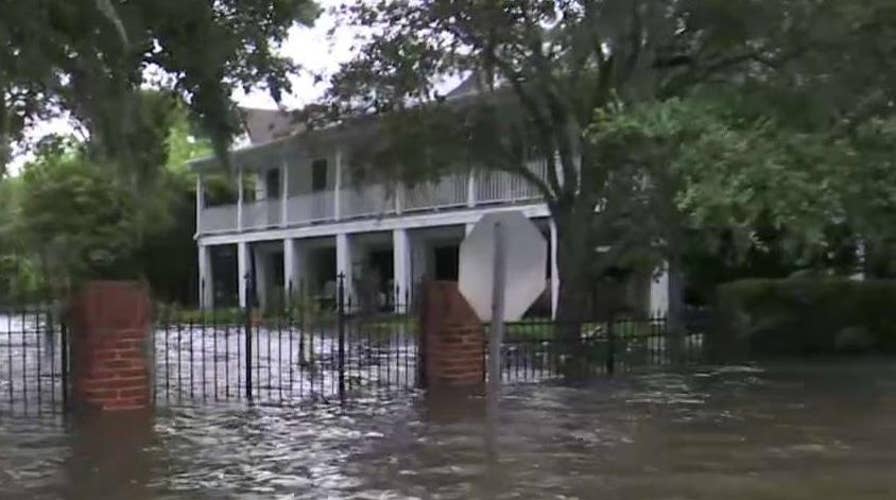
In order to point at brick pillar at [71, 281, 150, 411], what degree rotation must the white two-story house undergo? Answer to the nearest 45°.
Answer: approximately 45° to its left

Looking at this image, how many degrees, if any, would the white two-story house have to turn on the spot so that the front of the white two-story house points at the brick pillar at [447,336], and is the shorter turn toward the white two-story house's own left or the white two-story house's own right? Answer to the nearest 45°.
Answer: approximately 45° to the white two-story house's own left

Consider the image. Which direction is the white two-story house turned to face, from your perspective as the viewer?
facing the viewer and to the left of the viewer

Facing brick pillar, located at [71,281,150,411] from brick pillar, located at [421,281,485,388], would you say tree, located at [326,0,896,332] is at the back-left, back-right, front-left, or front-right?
back-right

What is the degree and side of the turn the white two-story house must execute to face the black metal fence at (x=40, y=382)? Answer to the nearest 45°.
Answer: approximately 45° to its left

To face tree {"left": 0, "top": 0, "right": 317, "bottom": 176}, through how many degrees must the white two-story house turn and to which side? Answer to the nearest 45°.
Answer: approximately 45° to its left

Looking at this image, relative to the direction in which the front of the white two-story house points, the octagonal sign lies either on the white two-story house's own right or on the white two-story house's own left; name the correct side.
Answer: on the white two-story house's own left

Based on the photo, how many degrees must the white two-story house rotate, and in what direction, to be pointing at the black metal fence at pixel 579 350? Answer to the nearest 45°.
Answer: approximately 45° to its left

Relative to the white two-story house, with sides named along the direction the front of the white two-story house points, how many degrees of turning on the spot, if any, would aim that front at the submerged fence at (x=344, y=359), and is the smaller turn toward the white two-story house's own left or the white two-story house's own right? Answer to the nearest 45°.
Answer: approximately 45° to the white two-story house's own left
